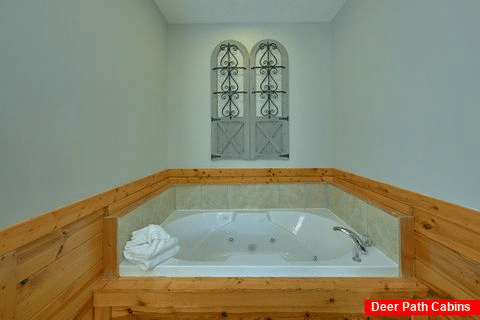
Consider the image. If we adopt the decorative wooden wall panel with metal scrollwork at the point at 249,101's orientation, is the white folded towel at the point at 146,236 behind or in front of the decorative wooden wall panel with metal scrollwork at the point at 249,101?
in front

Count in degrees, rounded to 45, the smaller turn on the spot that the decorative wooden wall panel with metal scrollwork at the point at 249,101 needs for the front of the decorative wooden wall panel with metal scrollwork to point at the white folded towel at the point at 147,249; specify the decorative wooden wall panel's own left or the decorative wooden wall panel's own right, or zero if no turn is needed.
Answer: approximately 45° to the decorative wooden wall panel's own right

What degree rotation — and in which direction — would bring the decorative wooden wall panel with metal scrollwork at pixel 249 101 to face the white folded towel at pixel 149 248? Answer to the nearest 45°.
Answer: approximately 45° to its right

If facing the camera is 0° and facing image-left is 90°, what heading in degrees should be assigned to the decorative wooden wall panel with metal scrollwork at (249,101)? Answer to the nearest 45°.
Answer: approximately 0°
